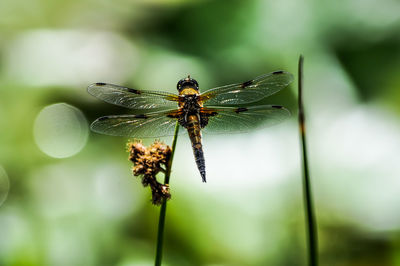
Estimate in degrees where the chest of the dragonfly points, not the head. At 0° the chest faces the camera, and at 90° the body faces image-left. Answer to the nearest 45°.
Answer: approximately 180°

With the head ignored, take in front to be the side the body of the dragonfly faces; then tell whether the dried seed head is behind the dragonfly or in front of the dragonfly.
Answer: behind
